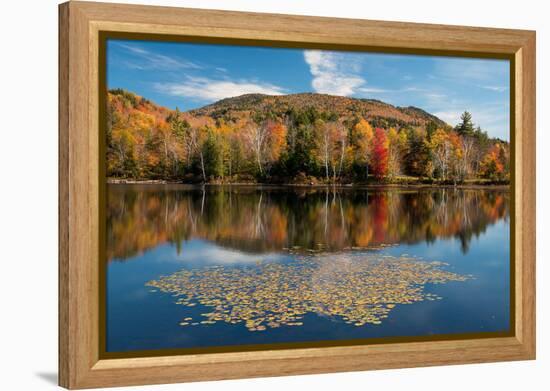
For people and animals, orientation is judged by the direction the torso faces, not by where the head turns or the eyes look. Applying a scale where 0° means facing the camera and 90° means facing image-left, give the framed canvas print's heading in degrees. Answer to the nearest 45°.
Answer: approximately 315°
